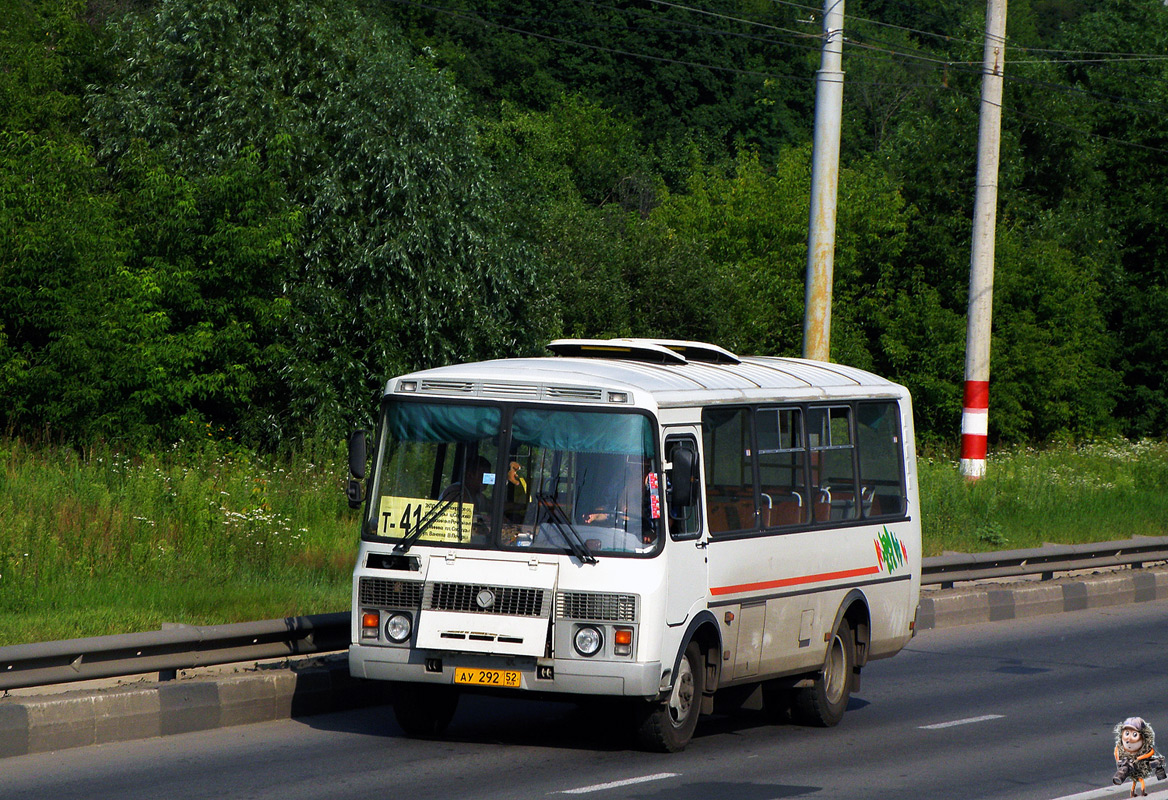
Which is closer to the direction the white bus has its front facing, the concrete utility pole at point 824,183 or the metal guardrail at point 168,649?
the metal guardrail

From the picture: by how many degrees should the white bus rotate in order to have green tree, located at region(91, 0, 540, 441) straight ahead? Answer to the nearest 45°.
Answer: approximately 135° to its right

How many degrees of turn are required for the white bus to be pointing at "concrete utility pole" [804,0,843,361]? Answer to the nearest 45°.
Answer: approximately 135° to its right

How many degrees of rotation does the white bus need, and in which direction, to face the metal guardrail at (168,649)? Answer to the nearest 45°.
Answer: approximately 45° to its right

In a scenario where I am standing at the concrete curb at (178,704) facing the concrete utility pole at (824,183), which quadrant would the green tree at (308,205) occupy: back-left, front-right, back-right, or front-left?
front-left

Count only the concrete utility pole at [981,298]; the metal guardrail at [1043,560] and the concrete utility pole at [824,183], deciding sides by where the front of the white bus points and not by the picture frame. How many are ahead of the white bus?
0

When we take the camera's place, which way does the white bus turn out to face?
facing the viewer and to the left of the viewer

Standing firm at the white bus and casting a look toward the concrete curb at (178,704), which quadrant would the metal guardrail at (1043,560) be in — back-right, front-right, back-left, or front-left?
back-right

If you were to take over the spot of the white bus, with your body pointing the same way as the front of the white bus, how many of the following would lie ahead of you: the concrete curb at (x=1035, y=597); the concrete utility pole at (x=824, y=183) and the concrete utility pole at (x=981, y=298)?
0

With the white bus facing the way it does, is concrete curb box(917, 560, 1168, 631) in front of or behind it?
behind

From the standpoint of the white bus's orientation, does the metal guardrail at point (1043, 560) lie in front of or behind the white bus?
behind
